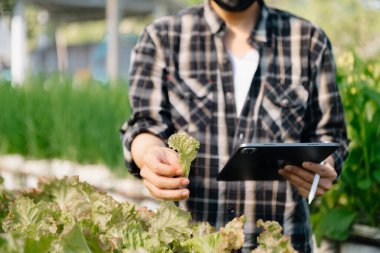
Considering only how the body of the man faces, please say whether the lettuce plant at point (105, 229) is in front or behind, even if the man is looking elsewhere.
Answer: in front

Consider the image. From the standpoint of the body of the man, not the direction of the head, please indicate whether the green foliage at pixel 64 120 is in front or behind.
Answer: behind

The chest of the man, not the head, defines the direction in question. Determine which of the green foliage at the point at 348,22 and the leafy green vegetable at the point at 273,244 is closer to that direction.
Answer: the leafy green vegetable

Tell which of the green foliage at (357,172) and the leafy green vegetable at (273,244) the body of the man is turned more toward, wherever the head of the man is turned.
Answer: the leafy green vegetable

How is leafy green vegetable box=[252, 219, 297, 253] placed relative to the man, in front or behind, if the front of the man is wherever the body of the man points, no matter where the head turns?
in front

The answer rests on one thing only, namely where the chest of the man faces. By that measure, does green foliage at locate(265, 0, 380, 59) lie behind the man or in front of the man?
behind

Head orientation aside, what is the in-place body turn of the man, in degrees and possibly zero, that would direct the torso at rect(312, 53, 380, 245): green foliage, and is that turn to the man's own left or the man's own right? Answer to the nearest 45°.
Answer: approximately 135° to the man's own left

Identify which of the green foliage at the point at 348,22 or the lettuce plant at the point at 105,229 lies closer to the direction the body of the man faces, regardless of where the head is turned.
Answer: the lettuce plant

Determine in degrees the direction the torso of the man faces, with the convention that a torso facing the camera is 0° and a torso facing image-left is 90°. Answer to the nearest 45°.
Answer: approximately 0°

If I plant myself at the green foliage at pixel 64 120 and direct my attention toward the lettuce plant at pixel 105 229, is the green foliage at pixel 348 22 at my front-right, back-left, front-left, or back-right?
back-left

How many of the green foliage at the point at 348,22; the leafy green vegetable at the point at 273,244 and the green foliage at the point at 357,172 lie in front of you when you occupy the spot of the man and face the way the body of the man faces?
1
